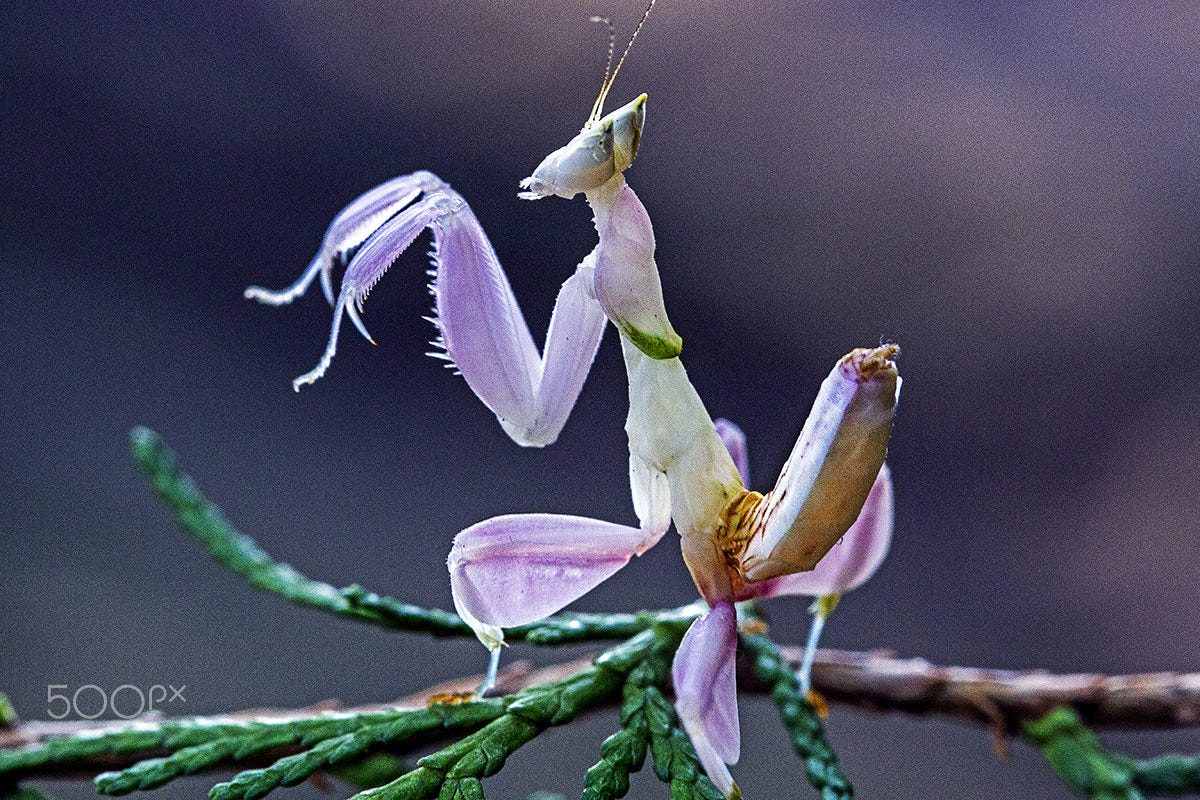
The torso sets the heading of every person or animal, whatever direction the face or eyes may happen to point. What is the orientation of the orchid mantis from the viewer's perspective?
to the viewer's left
